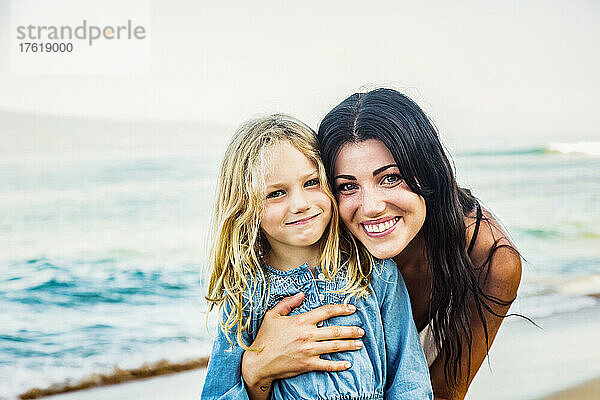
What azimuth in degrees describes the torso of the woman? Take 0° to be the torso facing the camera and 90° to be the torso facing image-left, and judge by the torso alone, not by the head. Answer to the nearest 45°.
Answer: approximately 45°

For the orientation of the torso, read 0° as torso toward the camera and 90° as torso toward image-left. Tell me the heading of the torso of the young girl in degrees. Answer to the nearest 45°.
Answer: approximately 0°
